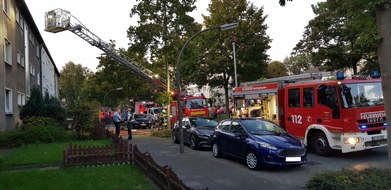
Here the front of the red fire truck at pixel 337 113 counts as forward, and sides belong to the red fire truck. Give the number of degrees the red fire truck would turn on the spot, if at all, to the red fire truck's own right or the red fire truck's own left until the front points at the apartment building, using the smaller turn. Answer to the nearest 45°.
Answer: approximately 135° to the red fire truck's own right

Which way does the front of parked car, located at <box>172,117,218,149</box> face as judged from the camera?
facing the viewer and to the right of the viewer

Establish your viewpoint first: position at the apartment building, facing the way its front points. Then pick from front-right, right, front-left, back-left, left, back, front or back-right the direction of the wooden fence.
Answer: front-right

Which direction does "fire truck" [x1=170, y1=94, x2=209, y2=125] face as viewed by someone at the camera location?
facing the viewer

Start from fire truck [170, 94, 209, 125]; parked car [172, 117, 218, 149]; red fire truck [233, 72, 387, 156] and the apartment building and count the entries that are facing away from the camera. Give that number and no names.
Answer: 0

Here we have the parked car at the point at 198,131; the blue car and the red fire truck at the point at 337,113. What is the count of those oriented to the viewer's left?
0

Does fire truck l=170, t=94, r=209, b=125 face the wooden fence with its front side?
yes

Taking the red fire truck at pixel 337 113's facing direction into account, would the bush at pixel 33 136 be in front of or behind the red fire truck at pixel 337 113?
behind

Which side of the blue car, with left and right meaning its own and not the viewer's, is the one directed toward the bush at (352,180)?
front

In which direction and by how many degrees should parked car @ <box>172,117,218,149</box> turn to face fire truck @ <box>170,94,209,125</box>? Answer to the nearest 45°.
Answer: approximately 135° to its left

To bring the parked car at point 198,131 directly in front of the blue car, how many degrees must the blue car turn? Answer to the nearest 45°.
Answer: approximately 180°

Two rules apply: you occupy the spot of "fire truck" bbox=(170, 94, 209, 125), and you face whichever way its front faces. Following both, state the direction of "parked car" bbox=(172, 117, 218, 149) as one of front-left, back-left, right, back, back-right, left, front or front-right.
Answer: front

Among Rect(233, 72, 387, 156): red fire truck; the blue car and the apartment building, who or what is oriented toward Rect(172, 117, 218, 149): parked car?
the apartment building

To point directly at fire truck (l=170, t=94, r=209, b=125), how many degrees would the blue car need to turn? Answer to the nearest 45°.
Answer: approximately 135° to its left

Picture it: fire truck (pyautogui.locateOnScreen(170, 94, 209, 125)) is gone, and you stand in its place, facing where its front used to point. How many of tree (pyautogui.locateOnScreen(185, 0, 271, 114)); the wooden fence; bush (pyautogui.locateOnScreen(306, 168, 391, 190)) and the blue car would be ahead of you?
3
